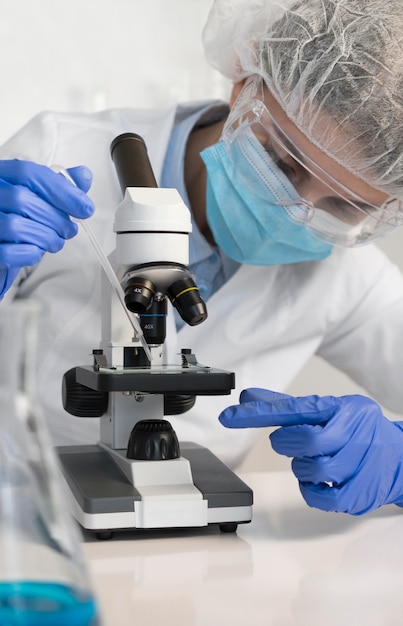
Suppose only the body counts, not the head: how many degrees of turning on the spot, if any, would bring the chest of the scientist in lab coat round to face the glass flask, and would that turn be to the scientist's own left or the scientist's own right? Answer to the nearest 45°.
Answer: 0° — they already face it

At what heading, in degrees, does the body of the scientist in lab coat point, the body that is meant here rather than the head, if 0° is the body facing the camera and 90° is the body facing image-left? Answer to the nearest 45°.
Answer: approximately 0°
